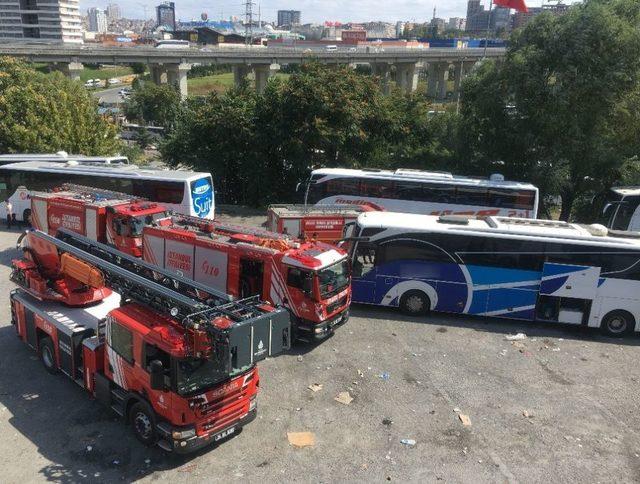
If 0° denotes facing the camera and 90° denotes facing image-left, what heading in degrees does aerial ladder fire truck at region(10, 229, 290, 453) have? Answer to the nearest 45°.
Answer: approximately 315°

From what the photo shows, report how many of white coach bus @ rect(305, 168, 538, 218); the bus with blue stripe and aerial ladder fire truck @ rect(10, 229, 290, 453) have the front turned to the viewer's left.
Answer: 2

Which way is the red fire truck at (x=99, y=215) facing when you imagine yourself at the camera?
facing the viewer and to the right of the viewer

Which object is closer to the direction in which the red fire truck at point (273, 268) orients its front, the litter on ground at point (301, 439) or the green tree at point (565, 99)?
the litter on ground

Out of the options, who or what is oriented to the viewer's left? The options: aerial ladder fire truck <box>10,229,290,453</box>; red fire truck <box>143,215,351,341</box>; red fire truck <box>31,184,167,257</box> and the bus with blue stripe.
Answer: the bus with blue stripe

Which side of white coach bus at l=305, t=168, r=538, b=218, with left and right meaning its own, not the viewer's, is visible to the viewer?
left

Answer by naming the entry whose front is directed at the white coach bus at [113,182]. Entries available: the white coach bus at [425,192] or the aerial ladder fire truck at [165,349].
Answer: the white coach bus at [425,192]

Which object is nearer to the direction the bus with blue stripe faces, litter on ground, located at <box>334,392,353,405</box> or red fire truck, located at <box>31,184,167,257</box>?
the red fire truck

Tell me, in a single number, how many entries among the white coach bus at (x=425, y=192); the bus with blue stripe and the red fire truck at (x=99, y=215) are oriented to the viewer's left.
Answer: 2

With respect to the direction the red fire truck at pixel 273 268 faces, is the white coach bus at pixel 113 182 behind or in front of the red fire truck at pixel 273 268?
behind

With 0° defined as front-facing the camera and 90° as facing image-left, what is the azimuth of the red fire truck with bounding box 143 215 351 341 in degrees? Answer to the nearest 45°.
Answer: approximately 315°

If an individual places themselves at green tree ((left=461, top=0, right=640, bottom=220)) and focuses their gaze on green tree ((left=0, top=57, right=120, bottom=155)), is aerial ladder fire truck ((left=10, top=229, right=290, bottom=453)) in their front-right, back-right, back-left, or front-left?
front-left

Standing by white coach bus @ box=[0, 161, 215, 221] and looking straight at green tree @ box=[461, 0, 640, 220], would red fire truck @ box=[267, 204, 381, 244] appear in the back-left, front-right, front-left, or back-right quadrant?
front-right

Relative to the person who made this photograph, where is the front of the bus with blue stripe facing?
facing to the left of the viewer
